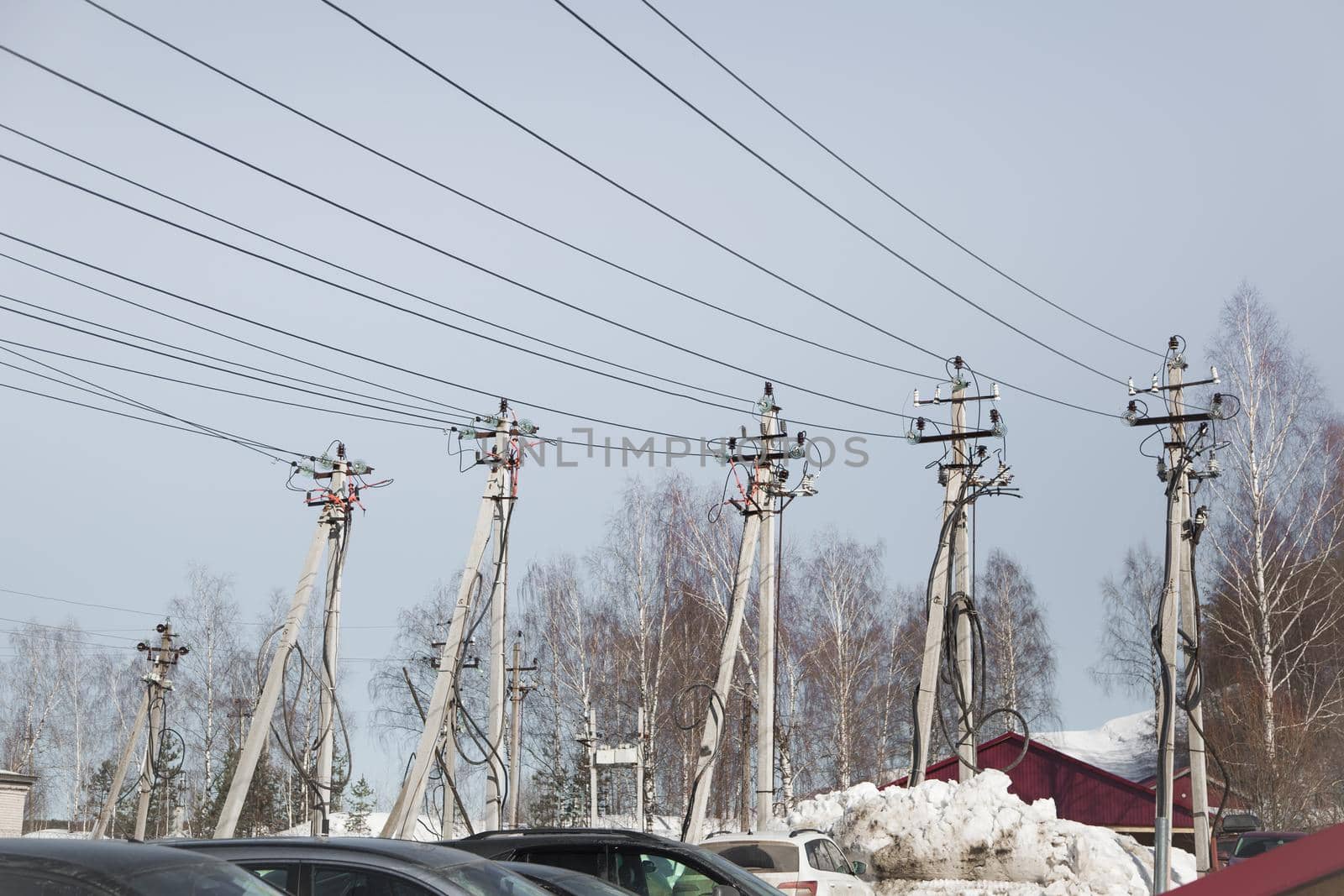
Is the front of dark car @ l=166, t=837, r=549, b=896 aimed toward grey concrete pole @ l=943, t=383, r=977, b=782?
no

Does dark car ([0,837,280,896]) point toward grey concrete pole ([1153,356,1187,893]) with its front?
no

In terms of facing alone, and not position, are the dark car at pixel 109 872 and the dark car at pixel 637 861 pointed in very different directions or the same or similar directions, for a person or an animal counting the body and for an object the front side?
same or similar directions

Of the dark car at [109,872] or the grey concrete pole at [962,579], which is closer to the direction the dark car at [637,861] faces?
the grey concrete pole

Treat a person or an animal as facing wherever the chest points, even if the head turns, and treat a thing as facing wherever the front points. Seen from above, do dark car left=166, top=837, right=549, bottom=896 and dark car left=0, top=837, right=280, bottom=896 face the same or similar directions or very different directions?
same or similar directions
